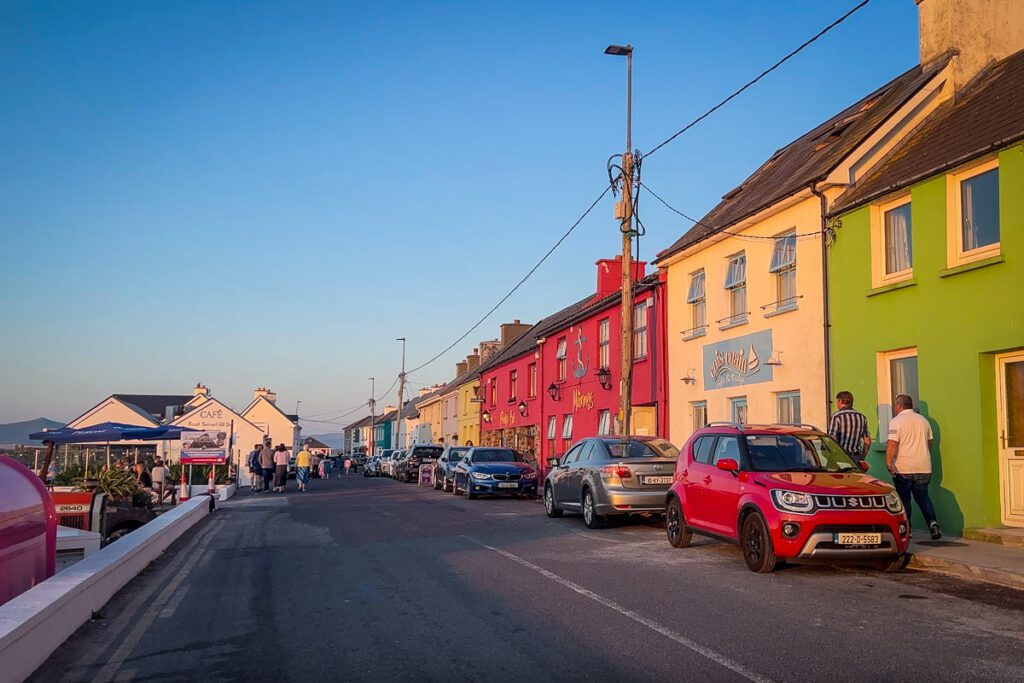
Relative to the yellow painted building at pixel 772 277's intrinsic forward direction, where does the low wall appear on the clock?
The low wall is roughly at 11 o'clock from the yellow painted building.

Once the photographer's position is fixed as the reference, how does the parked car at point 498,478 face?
facing the viewer and to the right of the viewer

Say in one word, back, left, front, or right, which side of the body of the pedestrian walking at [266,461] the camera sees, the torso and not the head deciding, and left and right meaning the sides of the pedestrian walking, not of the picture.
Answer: back

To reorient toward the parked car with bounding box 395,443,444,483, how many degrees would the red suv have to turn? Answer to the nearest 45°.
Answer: approximately 180°

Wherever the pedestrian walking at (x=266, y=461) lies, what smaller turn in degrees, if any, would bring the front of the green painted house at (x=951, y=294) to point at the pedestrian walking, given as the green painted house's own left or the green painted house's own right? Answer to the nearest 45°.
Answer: approximately 90° to the green painted house's own right

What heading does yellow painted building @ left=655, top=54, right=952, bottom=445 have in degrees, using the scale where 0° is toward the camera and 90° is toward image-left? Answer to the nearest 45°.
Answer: approximately 45°

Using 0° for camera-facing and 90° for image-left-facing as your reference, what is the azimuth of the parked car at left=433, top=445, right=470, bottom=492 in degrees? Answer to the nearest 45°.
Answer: approximately 315°

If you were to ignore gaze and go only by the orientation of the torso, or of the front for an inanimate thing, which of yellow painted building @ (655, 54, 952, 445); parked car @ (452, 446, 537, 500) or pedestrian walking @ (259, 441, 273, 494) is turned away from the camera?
the pedestrian walking

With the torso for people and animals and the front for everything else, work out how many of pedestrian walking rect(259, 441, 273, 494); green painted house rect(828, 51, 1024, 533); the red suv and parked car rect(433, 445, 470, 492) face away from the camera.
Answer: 1

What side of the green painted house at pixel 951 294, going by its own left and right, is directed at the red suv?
front

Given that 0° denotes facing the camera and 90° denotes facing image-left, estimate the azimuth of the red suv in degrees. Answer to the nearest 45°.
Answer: approximately 315°

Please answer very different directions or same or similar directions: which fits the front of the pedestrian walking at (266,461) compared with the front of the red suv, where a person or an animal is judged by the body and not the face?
very different directions

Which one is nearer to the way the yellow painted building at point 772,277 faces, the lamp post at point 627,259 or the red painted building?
the lamp post

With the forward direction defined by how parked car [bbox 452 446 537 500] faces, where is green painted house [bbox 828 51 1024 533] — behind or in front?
in front

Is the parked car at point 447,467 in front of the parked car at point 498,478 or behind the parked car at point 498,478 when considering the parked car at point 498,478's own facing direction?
behind

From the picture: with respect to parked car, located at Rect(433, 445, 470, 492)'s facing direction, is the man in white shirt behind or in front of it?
in front

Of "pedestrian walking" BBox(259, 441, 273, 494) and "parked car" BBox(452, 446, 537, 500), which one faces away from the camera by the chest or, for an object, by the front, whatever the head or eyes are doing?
the pedestrian walking

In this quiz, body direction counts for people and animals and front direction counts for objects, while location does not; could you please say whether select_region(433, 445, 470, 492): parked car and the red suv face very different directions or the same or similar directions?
same or similar directions

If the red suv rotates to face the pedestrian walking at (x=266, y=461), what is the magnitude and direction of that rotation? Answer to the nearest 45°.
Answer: approximately 180°

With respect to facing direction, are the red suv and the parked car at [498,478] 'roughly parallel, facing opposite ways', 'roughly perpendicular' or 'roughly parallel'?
roughly parallel
